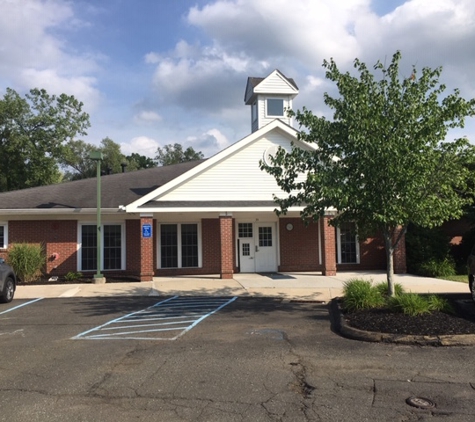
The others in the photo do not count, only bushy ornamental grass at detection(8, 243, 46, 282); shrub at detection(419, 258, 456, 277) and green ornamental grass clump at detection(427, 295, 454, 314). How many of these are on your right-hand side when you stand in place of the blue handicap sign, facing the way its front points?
1

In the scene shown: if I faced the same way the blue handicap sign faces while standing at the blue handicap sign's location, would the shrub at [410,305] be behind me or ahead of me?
ahead

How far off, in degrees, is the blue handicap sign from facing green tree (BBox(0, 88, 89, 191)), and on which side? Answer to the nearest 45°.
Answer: approximately 180°

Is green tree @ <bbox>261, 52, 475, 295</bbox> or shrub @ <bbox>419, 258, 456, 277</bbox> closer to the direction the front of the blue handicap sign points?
the green tree

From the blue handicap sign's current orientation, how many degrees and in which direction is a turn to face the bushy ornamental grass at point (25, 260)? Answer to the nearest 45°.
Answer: approximately 90° to its right

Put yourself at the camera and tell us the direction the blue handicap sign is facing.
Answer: facing the viewer
